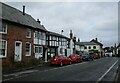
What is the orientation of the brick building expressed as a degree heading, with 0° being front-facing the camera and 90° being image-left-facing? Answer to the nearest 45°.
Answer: approximately 315°
